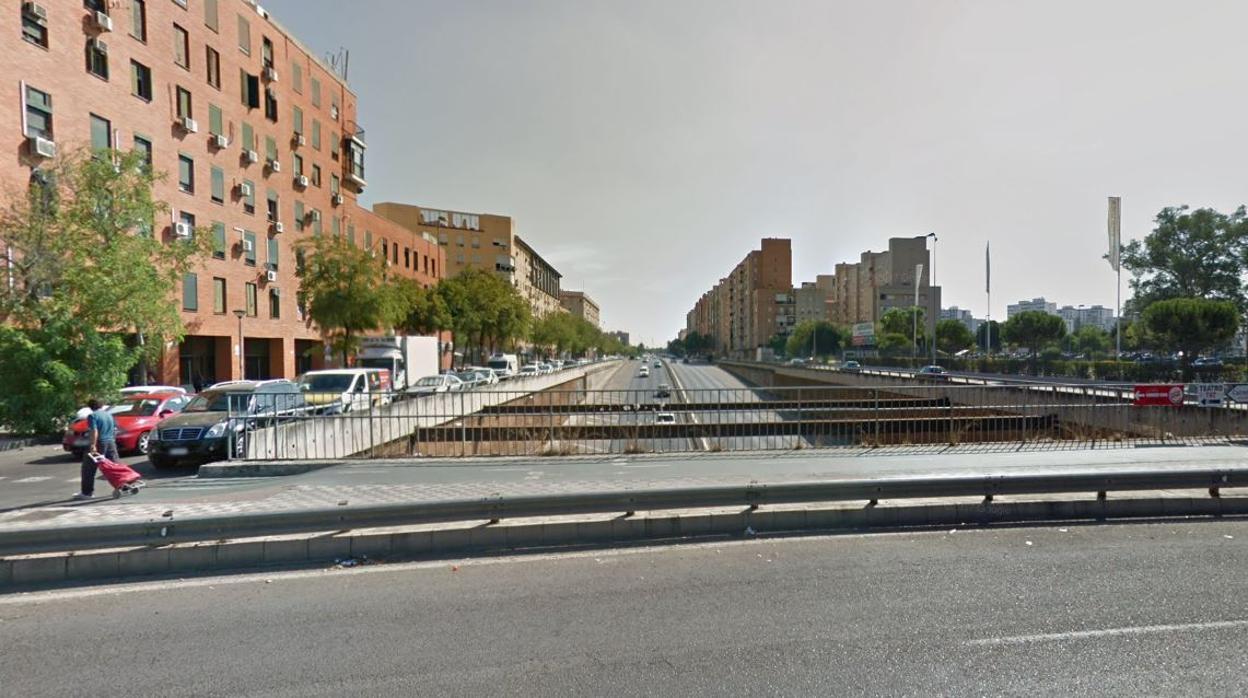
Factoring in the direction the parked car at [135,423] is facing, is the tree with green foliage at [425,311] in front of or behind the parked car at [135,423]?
behind

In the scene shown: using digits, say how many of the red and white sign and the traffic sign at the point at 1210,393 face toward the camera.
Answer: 2

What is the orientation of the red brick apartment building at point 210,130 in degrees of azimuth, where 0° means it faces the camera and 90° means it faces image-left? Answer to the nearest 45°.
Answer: approximately 315°

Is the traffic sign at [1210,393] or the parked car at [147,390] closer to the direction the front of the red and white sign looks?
the parked car

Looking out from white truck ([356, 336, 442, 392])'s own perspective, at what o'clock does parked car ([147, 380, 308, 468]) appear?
The parked car is roughly at 11 o'clock from the white truck.

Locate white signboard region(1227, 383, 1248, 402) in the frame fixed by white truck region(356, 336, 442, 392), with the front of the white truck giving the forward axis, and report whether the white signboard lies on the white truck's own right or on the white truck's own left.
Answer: on the white truck's own left

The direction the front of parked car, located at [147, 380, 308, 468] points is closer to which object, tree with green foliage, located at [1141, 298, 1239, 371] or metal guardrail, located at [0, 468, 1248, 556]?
the metal guardrail

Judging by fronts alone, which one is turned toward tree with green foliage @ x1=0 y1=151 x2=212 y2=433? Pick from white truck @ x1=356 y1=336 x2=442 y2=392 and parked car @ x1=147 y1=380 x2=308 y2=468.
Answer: the white truck

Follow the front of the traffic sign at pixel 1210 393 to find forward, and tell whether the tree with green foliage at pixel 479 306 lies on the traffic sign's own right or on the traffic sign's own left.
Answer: on the traffic sign's own right
